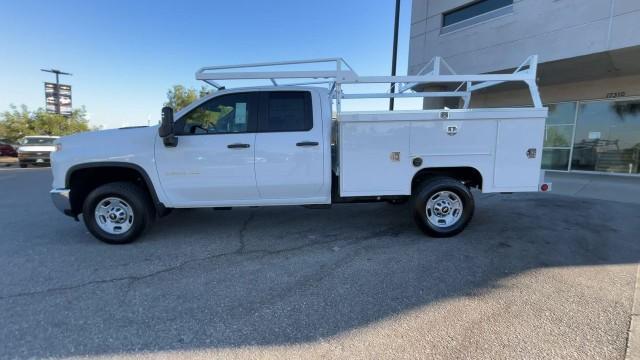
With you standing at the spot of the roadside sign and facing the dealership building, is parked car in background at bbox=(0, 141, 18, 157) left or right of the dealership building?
right

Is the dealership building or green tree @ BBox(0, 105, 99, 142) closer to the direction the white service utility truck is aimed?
the green tree

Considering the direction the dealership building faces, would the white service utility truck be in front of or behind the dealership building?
in front

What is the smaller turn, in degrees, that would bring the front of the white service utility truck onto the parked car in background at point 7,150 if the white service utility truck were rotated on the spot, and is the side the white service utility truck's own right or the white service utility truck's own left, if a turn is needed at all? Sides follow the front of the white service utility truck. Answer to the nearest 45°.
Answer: approximately 45° to the white service utility truck's own right

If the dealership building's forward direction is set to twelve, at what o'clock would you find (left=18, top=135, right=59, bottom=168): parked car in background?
The parked car in background is roughly at 1 o'clock from the dealership building.

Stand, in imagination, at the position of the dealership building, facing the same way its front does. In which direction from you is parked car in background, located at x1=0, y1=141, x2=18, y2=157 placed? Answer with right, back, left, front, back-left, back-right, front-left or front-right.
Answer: front-right

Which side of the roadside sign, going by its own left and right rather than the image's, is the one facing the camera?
front

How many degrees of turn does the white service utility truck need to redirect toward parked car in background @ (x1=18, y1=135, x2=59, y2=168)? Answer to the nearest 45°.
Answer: approximately 45° to its right

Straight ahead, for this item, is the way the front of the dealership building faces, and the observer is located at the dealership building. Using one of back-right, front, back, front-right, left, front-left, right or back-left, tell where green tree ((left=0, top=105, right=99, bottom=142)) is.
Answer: front-right

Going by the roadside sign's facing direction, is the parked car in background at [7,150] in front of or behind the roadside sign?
in front

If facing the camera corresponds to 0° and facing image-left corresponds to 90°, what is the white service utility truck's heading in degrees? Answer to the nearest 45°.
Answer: approximately 90°

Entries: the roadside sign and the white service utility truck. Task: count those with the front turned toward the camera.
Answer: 1
